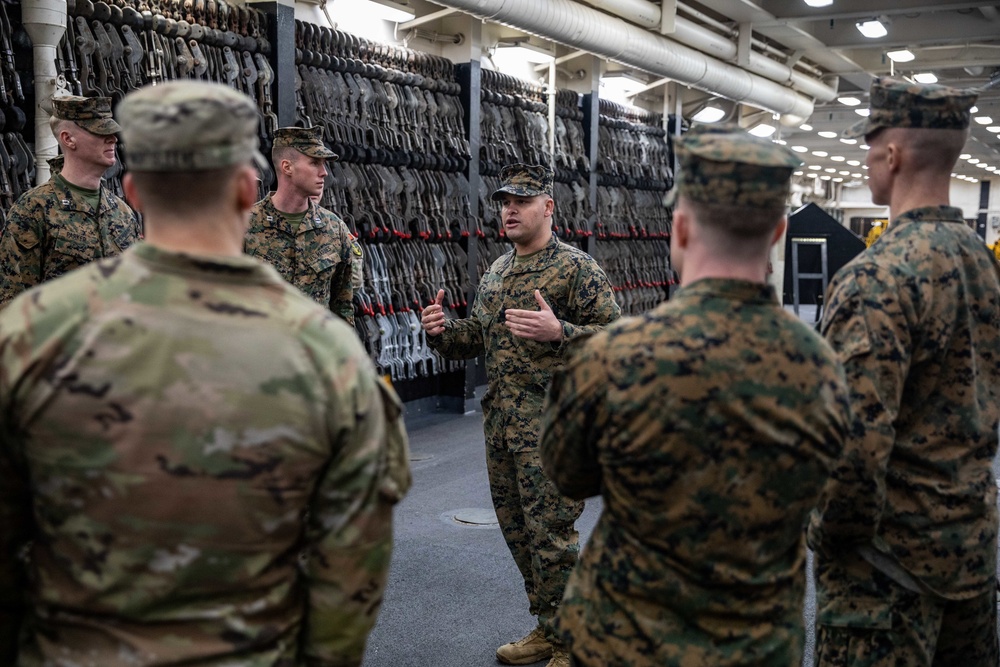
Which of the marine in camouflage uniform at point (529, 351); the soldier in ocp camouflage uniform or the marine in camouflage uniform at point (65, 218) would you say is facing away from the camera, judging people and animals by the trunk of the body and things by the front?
the soldier in ocp camouflage uniform

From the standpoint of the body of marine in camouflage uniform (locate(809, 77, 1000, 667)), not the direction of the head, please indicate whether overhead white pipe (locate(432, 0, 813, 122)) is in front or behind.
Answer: in front

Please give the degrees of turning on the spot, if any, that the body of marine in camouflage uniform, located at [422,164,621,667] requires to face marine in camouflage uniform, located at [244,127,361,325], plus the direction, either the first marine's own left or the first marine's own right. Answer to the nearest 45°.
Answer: approximately 90° to the first marine's own right

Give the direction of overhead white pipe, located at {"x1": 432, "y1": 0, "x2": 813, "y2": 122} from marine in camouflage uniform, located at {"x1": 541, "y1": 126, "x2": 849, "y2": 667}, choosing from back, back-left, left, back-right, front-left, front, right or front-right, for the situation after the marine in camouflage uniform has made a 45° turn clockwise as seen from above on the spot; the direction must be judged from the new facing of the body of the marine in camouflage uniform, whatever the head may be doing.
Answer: front

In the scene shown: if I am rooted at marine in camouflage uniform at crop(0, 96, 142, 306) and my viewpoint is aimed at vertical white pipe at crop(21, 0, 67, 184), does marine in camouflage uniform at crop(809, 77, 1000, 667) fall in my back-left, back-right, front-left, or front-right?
back-right

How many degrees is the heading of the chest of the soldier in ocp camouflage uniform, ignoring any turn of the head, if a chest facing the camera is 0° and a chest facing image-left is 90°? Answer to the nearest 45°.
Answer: approximately 180°

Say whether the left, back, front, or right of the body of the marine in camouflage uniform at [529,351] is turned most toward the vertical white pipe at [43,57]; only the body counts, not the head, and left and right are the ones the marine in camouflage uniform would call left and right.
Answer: right

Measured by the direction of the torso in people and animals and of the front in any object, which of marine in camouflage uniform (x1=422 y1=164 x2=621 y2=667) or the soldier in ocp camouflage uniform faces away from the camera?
the soldier in ocp camouflage uniform

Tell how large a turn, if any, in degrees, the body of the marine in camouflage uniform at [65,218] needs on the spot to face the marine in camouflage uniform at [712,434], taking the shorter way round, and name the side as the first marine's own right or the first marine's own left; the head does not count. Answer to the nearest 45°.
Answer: approximately 45° to the first marine's own right

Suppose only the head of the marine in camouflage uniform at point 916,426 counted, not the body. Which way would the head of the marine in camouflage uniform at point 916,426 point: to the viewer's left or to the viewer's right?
to the viewer's left

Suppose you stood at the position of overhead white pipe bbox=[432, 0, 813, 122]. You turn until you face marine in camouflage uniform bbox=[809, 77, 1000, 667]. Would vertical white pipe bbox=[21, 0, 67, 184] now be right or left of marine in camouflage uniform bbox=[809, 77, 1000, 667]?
right

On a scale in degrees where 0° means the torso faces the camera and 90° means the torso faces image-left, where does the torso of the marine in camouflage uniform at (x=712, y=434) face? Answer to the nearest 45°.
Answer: approximately 135°

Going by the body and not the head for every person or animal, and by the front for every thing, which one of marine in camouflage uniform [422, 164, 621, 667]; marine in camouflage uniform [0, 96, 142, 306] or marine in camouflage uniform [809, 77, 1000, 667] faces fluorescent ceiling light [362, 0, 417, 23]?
marine in camouflage uniform [809, 77, 1000, 667]

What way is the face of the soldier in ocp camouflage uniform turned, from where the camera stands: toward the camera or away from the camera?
away from the camera

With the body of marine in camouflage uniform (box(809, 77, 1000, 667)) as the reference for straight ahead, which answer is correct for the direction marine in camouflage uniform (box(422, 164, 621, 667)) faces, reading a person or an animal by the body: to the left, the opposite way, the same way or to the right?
to the left

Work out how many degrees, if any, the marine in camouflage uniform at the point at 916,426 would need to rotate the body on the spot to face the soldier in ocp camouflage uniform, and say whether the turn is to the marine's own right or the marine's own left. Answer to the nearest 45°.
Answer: approximately 90° to the marine's own left

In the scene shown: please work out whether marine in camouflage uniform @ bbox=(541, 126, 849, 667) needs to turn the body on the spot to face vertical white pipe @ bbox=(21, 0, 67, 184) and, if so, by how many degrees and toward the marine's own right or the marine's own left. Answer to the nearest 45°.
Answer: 0° — they already face it
